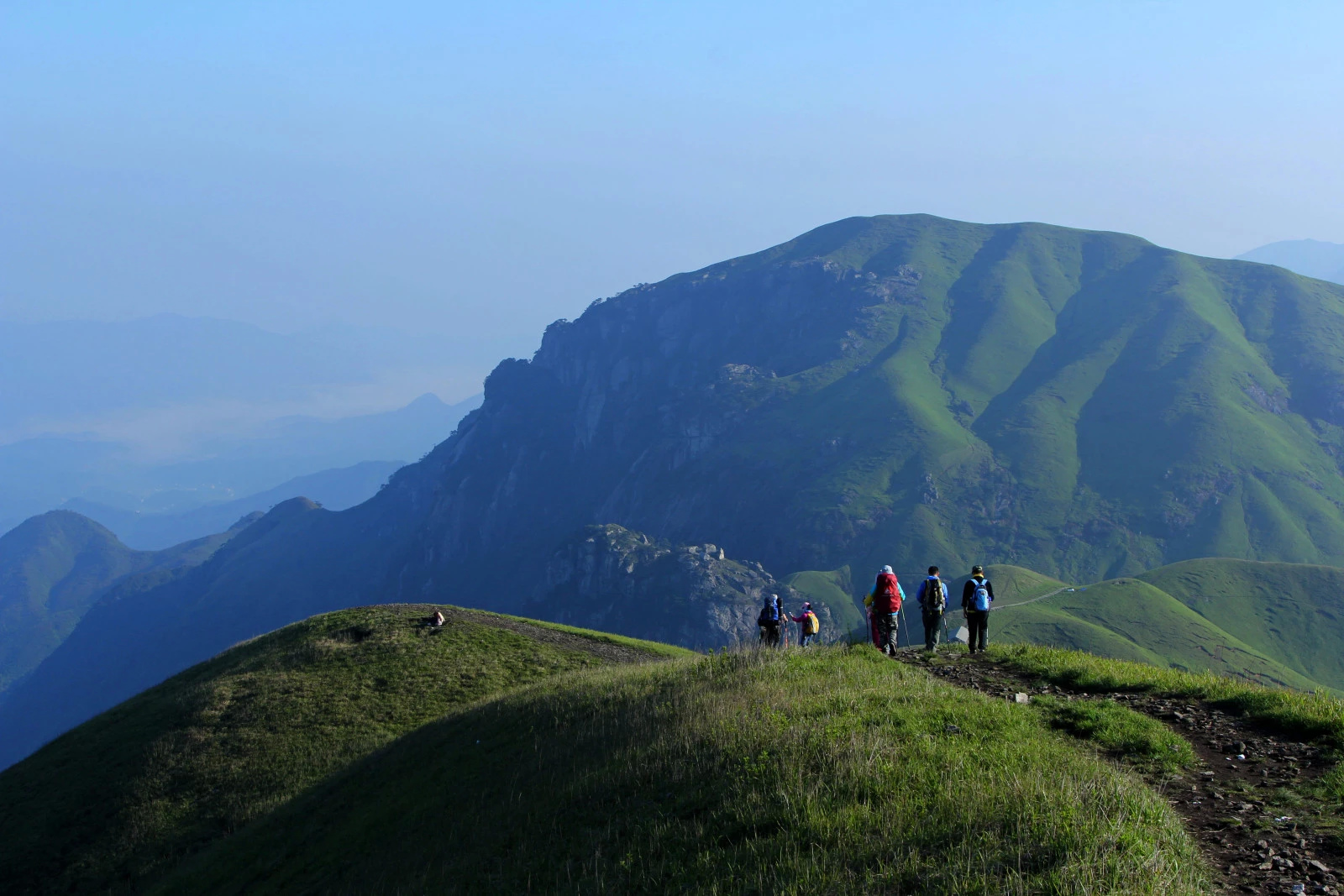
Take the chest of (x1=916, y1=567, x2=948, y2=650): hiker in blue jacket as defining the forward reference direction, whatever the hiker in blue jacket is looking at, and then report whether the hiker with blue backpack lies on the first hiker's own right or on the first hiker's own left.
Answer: on the first hiker's own right

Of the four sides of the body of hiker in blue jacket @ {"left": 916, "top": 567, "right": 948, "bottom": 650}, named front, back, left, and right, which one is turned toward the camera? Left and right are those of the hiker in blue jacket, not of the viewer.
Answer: back

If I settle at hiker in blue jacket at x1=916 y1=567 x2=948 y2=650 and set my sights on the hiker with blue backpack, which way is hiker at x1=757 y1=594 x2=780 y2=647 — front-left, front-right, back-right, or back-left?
back-left

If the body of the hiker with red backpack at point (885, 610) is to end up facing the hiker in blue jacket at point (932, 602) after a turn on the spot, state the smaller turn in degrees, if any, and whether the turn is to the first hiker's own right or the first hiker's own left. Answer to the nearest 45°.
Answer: approximately 45° to the first hiker's own right

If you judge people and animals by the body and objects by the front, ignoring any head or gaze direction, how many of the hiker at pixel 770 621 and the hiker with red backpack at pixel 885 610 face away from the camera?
2

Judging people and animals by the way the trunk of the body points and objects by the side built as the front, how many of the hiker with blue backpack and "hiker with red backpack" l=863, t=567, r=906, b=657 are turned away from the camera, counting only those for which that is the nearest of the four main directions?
2

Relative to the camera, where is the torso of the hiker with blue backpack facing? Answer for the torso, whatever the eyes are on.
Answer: away from the camera

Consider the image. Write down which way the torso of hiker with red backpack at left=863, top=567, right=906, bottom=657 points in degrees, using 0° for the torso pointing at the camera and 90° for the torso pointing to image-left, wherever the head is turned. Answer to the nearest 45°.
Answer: approximately 180°

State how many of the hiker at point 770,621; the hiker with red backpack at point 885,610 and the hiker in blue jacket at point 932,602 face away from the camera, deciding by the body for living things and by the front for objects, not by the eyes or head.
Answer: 3

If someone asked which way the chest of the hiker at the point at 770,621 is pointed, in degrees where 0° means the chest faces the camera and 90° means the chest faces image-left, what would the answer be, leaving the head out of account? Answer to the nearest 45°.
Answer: approximately 180°
